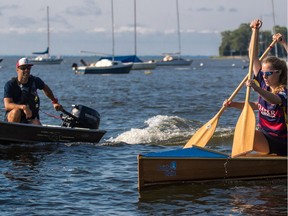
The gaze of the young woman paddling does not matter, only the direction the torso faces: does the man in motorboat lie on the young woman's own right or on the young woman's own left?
on the young woman's own right

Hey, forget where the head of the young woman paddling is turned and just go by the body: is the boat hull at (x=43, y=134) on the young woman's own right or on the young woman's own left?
on the young woman's own right

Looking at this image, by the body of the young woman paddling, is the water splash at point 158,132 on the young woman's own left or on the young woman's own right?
on the young woman's own right

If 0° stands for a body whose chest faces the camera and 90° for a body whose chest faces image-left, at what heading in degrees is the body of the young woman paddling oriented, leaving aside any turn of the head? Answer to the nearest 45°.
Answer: approximately 45°
